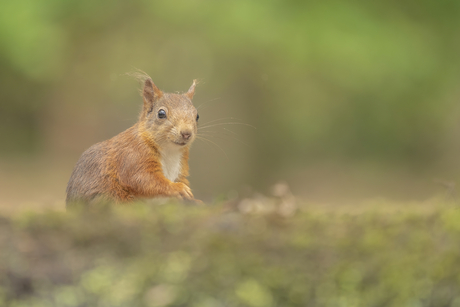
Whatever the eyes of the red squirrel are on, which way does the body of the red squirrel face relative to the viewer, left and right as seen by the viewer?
facing the viewer and to the right of the viewer
